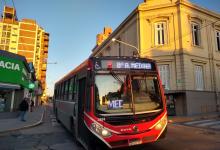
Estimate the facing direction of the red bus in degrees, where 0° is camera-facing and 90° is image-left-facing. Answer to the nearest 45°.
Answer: approximately 315°

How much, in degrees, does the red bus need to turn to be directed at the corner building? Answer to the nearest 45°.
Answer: approximately 90° to its left

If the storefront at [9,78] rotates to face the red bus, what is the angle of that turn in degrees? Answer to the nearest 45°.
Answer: approximately 45° to its right

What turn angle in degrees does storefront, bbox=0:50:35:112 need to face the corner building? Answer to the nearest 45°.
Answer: approximately 45° to its left
